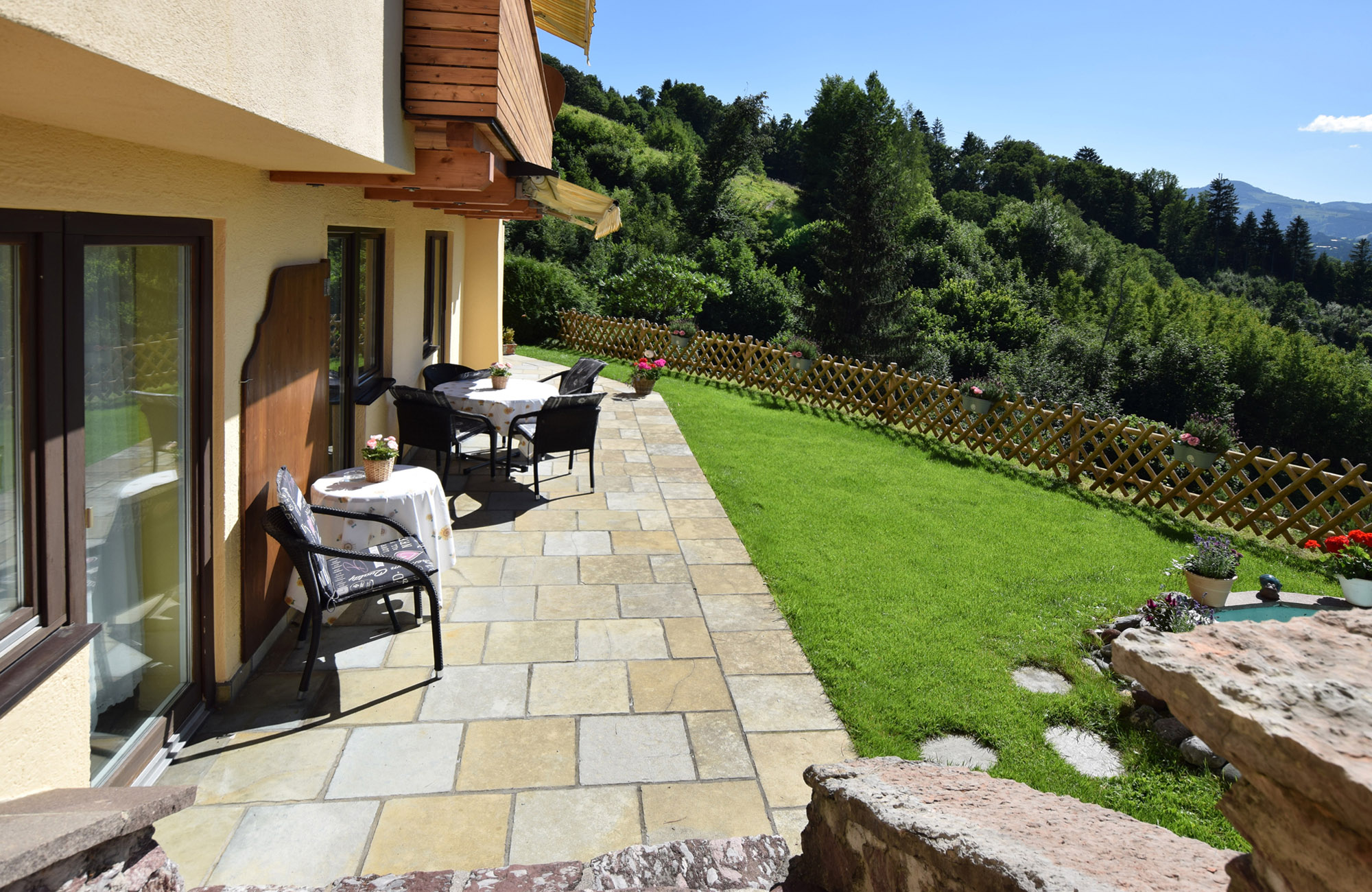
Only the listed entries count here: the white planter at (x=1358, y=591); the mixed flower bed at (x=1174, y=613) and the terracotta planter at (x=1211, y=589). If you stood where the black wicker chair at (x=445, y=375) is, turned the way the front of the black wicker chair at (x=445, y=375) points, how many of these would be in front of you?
3

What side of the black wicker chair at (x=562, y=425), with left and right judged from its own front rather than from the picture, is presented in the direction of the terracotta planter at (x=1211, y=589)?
back

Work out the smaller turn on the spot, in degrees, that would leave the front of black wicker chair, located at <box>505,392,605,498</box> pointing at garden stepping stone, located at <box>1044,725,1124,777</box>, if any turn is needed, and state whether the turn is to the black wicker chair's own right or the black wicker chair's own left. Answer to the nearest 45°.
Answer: approximately 180°

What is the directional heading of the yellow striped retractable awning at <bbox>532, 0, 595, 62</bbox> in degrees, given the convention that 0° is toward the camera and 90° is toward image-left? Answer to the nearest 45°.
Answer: approximately 270°

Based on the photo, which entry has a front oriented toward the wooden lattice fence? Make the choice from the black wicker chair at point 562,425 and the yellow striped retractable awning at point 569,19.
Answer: the yellow striped retractable awning

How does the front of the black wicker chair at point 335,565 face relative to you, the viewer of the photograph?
facing to the right of the viewer

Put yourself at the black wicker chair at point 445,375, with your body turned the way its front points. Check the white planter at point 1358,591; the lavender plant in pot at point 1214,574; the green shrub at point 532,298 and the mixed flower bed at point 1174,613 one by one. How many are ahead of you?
3

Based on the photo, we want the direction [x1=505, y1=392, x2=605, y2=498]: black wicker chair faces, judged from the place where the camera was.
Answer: facing away from the viewer and to the left of the viewer

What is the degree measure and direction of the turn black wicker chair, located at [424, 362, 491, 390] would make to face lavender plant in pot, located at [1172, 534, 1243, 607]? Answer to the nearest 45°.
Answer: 0° — it already faces it

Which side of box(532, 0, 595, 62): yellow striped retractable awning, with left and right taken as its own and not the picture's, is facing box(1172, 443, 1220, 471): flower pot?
front

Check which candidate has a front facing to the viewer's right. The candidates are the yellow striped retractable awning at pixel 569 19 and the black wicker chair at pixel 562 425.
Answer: the yellow striped retractable awning
